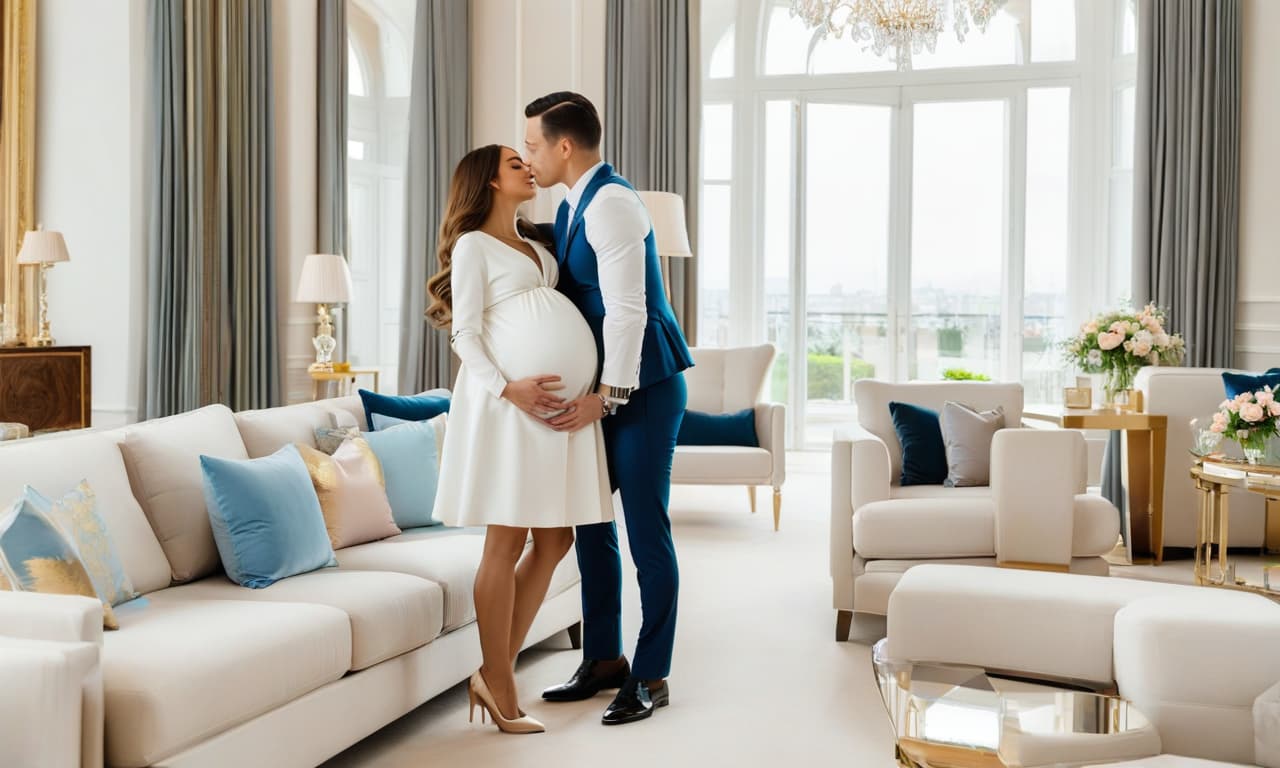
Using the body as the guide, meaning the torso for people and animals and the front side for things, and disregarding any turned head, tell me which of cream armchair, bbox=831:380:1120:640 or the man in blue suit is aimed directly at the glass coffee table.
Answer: the cream armchair

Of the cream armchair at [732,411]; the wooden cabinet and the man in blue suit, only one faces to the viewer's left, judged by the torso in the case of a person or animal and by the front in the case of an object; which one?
the man in blue suit

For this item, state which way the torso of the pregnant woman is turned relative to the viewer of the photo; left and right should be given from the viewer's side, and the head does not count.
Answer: facing to the right of the viewer

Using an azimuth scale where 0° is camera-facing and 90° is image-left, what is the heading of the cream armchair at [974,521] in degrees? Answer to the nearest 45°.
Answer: approximately 0°

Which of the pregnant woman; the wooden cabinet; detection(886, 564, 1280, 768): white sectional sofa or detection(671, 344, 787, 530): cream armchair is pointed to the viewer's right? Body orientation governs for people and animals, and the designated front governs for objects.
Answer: the pregnant woman

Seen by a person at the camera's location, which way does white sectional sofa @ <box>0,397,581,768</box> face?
facing the viewer and to the right of the viewer

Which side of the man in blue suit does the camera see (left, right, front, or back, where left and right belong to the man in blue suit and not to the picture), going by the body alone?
left

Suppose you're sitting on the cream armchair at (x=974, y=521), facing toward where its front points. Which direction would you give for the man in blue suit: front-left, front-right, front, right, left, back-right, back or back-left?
front-right

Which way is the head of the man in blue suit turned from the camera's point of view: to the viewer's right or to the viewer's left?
to the viewer's left

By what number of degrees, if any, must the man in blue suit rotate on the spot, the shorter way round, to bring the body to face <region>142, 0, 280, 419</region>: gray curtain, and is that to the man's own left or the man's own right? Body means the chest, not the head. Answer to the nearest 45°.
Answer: approximately 45° to the man's own right

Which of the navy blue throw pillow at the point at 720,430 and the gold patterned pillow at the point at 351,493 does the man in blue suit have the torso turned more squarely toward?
the gold patterned pillow

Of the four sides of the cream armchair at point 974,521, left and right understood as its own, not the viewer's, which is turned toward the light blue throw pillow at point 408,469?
right

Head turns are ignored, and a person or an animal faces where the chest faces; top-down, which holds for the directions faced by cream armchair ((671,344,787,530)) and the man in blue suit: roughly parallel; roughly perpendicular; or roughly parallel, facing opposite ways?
roughly perpendicular

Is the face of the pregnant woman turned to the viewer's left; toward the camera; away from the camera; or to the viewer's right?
to the viewer's right
